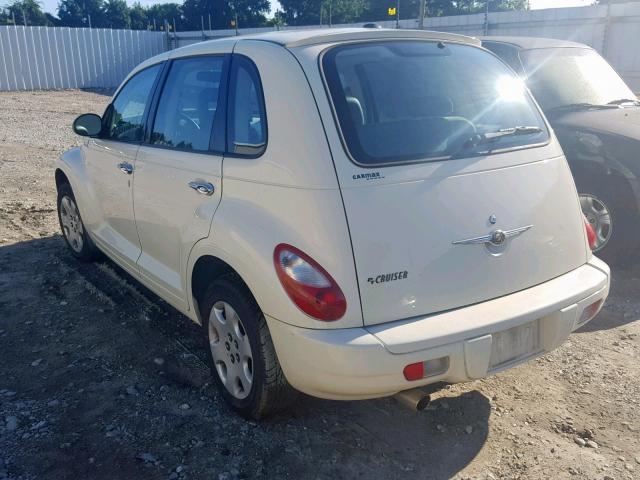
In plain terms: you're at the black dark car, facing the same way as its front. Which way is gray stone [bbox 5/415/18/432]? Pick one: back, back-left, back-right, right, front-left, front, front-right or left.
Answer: right

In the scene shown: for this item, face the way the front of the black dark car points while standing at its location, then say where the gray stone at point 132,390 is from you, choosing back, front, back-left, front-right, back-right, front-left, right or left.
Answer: right

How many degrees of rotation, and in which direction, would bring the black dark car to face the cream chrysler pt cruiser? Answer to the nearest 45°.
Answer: approximately 45° to its right

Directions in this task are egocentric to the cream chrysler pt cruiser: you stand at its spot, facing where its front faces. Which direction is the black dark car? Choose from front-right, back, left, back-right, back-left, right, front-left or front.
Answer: right

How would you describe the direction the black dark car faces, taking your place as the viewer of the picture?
facing the viewer and to the right of the viewer

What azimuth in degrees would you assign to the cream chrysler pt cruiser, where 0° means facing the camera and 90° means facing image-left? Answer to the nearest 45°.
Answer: approximately 135°

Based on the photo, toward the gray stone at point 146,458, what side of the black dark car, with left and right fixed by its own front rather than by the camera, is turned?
right

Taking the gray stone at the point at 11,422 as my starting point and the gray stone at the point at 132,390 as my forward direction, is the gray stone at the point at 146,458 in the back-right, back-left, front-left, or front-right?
front-right

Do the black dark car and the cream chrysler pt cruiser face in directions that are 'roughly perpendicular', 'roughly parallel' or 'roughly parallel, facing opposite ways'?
roughly parallel, facing opposite ways
